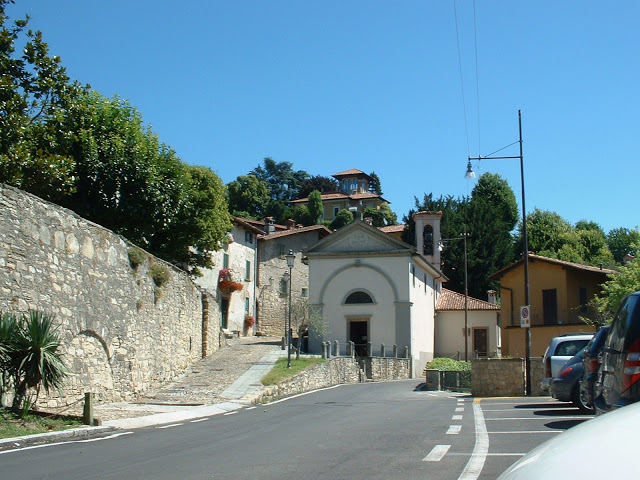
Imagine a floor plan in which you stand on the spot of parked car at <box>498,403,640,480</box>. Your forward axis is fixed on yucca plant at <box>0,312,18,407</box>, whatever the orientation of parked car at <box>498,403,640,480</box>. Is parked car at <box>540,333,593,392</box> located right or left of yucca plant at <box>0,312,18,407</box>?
right

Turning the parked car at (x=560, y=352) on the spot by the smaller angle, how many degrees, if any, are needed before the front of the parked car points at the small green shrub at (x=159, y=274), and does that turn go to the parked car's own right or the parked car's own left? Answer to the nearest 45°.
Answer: approximately 180°

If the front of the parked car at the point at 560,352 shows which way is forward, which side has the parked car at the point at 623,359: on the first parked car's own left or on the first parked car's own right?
on the first parked car's own right

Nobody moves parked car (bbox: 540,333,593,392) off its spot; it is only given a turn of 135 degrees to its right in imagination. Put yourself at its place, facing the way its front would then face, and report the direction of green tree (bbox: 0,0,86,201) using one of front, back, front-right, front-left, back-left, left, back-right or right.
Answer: front-right

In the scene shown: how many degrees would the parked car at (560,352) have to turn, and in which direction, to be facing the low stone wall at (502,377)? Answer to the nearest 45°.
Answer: approximately 90° to its left

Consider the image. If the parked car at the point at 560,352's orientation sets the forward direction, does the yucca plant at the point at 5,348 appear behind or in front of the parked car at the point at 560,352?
behind

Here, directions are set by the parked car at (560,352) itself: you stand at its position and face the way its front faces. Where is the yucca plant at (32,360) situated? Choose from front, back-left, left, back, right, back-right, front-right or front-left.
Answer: back-right

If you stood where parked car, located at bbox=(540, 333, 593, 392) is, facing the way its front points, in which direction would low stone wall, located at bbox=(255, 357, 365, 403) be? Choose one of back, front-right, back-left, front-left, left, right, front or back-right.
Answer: back-left

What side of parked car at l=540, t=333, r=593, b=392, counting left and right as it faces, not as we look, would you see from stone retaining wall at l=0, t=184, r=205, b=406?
back

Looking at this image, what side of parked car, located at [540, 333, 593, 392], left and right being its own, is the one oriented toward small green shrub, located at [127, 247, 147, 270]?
back

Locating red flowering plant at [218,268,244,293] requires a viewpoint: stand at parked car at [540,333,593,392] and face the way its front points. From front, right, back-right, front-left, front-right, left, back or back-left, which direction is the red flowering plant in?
back-left

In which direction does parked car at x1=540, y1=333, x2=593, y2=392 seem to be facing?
to the viewer's right

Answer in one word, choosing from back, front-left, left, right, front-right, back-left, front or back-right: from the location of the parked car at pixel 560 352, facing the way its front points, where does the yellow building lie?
left

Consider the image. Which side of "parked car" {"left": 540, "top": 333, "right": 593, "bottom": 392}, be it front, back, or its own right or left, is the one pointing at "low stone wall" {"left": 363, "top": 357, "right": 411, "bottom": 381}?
left

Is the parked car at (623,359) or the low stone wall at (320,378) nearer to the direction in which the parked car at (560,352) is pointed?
the parked car
